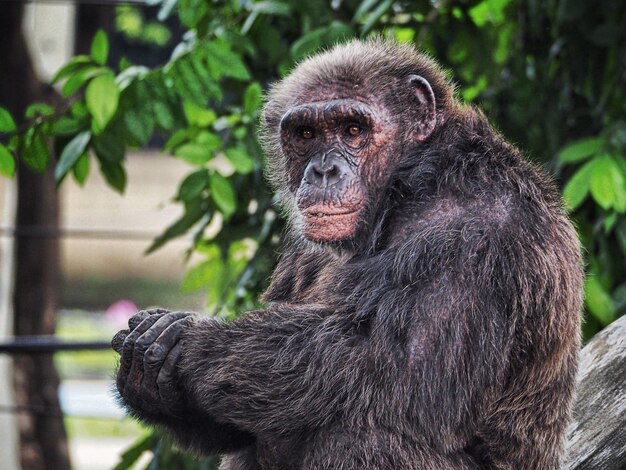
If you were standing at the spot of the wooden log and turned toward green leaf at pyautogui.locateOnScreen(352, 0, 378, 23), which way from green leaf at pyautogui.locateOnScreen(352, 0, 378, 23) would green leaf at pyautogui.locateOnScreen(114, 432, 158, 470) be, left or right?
left

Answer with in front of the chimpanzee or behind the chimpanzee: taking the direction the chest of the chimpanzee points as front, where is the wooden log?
behind

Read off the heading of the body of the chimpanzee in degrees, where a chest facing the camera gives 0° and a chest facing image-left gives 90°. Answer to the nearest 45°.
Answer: approximately 90°

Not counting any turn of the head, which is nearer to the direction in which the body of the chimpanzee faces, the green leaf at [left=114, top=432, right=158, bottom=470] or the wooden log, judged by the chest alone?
the green leaf

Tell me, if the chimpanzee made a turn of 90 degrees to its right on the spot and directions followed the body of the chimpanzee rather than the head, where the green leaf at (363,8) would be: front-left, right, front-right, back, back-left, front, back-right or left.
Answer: front
